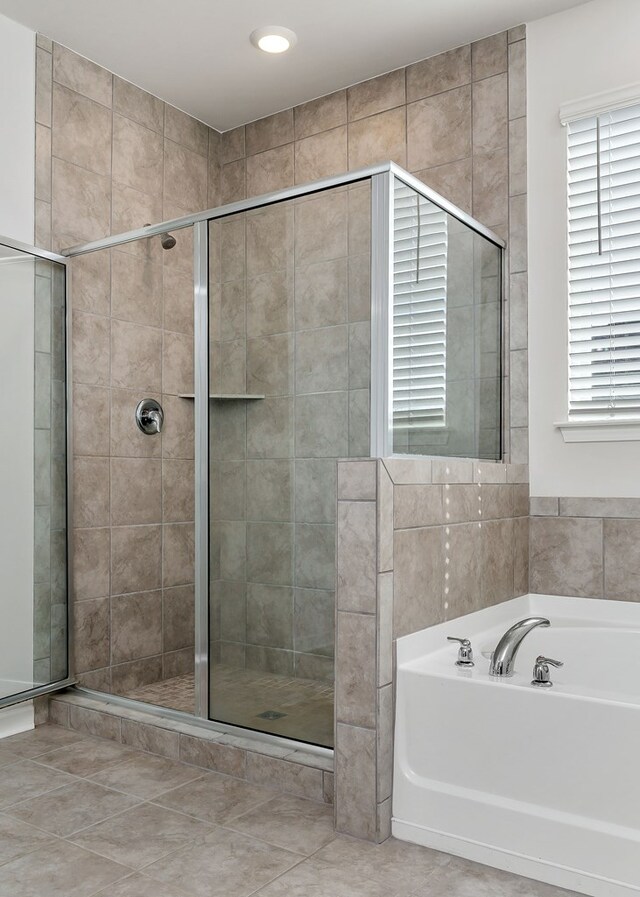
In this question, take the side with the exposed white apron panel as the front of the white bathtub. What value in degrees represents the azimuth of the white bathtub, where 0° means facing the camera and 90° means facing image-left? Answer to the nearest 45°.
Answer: approximately 45°

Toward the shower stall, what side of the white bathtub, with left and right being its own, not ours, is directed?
right
